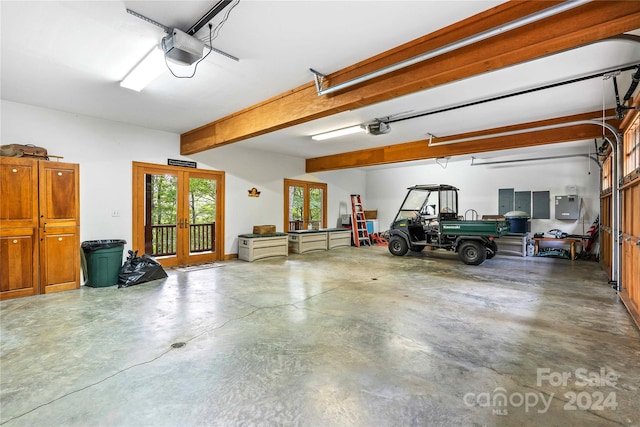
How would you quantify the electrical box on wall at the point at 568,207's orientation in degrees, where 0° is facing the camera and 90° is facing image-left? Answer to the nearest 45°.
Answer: approximately 0°

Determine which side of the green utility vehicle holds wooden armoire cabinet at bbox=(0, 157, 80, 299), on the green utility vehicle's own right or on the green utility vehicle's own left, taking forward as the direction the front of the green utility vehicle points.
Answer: on the green utility vehicle's own left

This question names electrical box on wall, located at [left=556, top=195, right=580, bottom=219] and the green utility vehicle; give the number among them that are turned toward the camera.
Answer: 1

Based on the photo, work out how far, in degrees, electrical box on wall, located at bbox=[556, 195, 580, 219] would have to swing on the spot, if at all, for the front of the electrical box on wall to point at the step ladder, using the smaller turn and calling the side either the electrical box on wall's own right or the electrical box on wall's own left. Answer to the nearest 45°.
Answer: approximately 90° to the electrical box on wall's own right

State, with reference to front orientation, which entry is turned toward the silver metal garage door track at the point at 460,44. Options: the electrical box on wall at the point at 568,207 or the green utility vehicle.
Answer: the electrical box on wall

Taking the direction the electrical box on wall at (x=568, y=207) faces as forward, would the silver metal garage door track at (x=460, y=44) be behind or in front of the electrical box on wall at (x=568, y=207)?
in front
